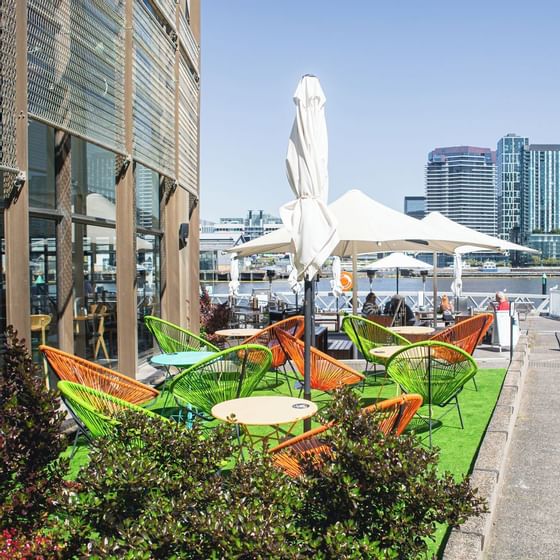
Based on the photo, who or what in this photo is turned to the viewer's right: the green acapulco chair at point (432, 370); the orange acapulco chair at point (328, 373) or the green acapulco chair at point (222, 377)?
the orange acapulco chair

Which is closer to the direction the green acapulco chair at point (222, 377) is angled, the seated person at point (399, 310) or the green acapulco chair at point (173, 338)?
the green acapulco chair

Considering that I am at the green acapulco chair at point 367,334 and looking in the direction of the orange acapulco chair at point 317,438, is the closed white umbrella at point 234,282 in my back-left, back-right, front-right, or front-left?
back-right

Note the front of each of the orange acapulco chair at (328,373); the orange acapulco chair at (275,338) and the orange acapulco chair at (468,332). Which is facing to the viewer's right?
the orange acapulco chair at (328,373)

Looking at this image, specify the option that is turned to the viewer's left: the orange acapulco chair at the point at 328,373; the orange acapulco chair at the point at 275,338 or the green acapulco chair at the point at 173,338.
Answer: the orange acapulco chair at the point at 275,338

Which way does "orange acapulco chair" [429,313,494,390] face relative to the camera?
to the viewer's left

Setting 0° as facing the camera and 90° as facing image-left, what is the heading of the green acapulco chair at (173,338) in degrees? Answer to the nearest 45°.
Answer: approximately 270°

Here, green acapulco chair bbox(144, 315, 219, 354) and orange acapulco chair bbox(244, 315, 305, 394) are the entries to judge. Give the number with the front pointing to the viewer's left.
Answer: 1
